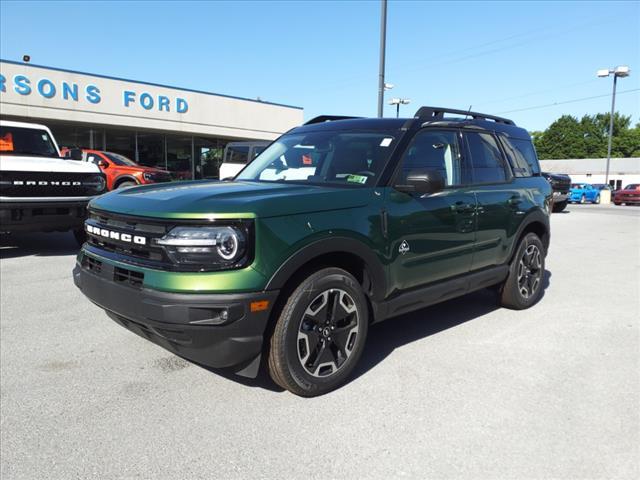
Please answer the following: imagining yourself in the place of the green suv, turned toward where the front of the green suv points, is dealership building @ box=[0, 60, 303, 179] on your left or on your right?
on your right

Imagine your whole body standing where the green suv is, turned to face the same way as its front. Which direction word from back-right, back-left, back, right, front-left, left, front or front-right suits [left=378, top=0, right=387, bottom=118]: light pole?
back-right

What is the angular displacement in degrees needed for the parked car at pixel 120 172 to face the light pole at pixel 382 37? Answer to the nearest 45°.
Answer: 0° — it already faces it

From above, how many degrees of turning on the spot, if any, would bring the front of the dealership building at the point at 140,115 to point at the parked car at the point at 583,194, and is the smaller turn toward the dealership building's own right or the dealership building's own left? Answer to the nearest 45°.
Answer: approximately 45° to the dealership building's own left

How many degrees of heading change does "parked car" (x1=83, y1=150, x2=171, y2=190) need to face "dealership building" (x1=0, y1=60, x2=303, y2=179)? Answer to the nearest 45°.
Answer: approximately 135° to its left

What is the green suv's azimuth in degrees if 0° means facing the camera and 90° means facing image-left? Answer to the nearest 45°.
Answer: approximately 45°

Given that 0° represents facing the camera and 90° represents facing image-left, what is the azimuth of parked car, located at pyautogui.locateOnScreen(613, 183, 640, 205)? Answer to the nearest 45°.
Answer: approximately 45°

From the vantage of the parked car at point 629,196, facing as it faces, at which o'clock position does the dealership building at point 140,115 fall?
The dealership building is roughly at 12 o'clock from the parked car.

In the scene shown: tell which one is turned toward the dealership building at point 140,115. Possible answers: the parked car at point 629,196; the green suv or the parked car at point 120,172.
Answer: the parked car at point 629,196

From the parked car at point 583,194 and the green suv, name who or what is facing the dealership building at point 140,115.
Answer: the parked car

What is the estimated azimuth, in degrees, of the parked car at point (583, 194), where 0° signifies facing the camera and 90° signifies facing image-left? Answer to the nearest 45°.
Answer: approximately 45°

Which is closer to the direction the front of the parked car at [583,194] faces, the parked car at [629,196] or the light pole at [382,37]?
the light pole

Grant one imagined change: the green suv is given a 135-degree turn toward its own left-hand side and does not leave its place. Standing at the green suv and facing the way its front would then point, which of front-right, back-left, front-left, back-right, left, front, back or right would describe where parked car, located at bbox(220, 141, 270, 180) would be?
left

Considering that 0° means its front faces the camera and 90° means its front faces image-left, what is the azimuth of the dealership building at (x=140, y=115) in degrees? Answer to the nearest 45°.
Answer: approximately 315°
